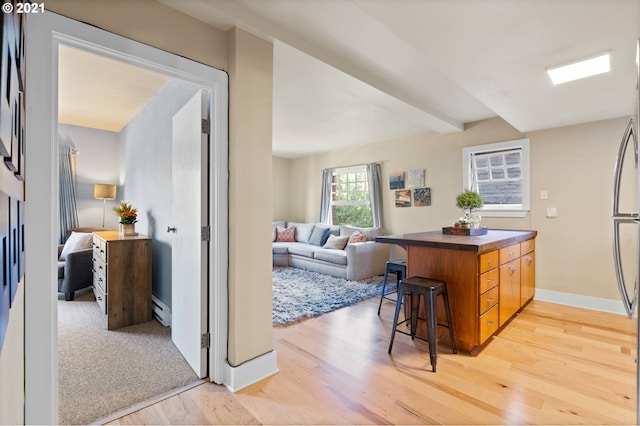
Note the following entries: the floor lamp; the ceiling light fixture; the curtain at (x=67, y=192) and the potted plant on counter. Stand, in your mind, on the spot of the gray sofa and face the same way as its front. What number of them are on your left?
2

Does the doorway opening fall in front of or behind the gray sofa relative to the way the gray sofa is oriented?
in front

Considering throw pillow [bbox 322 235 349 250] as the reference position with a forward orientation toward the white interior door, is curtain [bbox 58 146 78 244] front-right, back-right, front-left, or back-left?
front-right

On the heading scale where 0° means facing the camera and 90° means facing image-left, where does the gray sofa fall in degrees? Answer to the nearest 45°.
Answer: approximately 45°

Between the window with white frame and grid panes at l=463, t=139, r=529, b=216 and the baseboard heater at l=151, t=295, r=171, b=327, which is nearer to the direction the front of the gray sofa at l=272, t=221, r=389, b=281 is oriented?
the baseboard heater

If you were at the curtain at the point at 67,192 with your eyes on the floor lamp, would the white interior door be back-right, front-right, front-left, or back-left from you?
front-right

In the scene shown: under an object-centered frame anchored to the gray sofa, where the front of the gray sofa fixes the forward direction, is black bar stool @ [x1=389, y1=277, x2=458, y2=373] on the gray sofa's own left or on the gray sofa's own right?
on the gray sofa's own left

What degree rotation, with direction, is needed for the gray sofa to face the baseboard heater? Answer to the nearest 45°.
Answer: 0° — it already faces it

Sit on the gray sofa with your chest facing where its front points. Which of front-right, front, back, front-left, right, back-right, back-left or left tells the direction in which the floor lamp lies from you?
front-right

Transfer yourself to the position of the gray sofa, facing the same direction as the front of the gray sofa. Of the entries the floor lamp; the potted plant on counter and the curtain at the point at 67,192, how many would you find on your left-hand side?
1

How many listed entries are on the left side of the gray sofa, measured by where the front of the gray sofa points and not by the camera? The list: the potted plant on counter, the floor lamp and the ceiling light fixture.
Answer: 2

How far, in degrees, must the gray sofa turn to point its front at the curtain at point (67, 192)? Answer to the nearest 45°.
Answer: approximately 45° to its right
